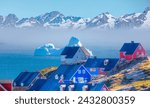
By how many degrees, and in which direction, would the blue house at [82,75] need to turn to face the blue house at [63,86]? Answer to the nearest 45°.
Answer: approximately 90° to its right

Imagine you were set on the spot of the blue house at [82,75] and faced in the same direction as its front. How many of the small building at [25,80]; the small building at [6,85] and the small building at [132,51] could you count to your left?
1

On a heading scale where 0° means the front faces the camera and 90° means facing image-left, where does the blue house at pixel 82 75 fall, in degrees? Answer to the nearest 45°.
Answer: approximately 0°

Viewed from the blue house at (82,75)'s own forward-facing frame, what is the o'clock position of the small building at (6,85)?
The small building is roughly at 3 o'clock from the blue house.
